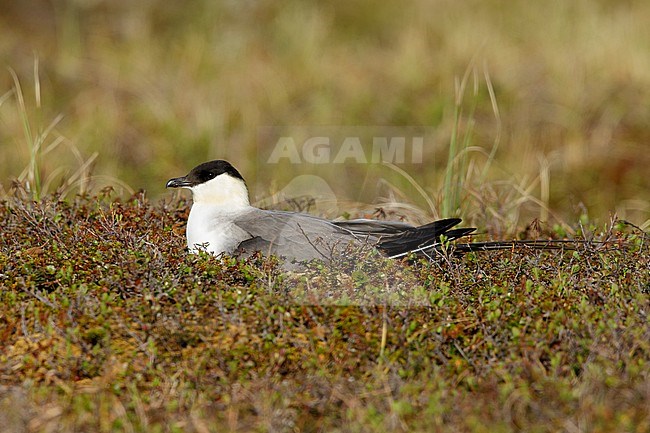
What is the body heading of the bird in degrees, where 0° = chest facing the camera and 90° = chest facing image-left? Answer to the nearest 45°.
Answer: approximately 90°
